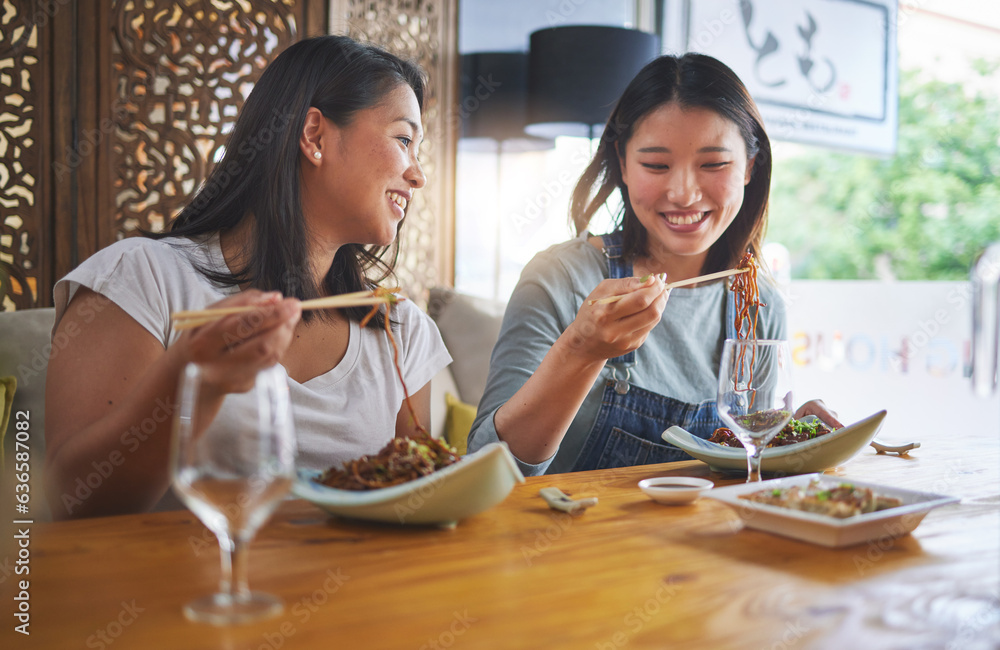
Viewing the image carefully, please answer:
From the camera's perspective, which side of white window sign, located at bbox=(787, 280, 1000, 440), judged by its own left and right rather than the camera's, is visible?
back

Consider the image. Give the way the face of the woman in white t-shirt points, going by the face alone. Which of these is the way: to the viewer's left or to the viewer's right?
to the viewer's right

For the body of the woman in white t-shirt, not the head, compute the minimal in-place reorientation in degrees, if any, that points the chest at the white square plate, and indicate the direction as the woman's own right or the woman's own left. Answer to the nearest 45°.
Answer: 0° — they already face it

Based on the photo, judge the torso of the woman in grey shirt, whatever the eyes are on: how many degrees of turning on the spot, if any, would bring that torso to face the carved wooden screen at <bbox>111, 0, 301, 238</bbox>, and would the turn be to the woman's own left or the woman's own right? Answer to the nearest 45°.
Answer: approximately 135° to the woman's own right

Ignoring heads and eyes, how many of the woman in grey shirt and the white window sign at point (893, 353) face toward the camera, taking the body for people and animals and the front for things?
1

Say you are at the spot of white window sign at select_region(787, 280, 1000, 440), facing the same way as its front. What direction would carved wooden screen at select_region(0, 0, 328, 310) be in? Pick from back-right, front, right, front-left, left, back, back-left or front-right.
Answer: back-left

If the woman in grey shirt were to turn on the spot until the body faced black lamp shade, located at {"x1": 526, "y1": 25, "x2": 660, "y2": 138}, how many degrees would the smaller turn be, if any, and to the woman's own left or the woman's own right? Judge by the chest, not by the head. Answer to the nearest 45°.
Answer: approximately 180°
